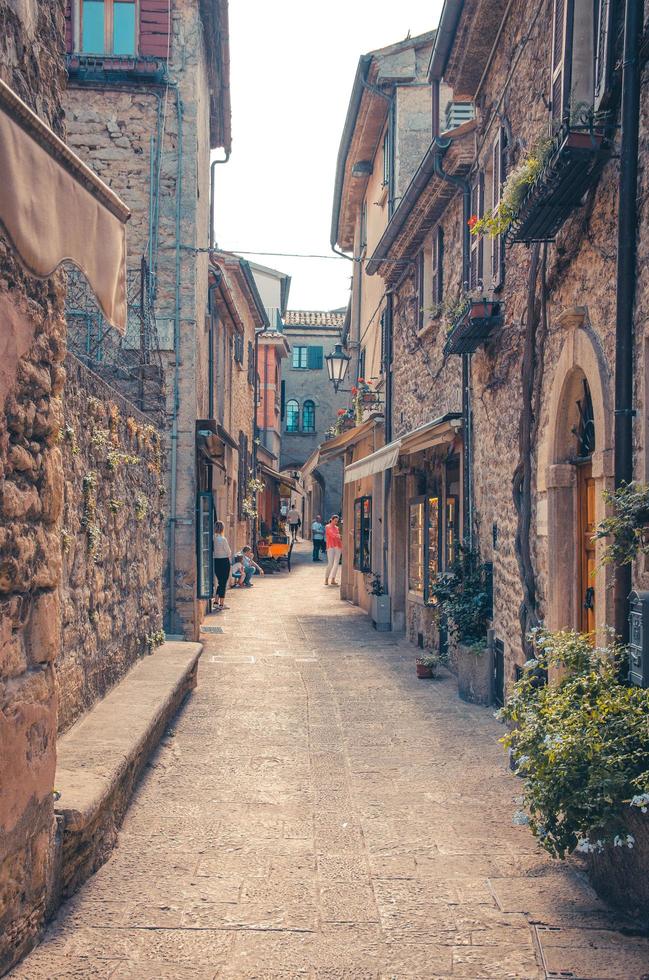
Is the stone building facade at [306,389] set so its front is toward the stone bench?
yes

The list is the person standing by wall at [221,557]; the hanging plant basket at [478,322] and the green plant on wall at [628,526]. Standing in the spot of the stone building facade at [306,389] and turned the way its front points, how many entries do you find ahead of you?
3

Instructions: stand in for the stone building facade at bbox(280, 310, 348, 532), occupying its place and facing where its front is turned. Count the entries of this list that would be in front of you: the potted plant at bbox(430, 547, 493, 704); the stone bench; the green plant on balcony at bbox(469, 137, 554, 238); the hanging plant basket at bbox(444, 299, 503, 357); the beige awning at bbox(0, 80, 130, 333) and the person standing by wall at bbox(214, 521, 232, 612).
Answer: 6

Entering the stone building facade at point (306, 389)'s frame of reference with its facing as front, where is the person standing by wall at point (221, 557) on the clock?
The person standing by wall is roughly at 12 o'clock from the stone building facade.

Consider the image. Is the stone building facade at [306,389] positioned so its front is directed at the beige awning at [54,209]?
yes

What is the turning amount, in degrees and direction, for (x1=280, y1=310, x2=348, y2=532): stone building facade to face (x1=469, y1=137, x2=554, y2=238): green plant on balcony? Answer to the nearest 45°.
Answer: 0° — it already faces it

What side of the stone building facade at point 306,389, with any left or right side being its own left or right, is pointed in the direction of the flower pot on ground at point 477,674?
front

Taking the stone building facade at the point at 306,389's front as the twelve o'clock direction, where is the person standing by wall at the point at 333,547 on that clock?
The person standing by wall is roughly at 12 o'clock from the stone building facade.

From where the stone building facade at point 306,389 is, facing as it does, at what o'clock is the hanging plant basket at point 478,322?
The hanging plant basket is roughly at 12 o'clock from the stone building facade.

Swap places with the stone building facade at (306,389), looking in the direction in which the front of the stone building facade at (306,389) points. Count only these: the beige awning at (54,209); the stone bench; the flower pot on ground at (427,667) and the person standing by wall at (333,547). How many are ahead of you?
4

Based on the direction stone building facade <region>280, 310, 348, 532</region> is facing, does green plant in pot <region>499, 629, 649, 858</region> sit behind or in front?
in front

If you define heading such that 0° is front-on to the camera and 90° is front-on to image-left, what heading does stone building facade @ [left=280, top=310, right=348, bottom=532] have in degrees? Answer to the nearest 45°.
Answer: approximately 0°

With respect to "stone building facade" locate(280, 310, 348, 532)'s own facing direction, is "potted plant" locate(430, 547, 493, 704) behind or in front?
in front

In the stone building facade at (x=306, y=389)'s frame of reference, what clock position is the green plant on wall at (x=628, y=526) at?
The green plant on wall is roughly at 12 o'clock from the stone building facade.

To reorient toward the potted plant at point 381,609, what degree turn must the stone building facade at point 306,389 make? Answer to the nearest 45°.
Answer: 0° — it already faces it
